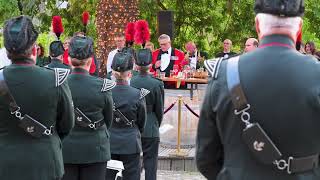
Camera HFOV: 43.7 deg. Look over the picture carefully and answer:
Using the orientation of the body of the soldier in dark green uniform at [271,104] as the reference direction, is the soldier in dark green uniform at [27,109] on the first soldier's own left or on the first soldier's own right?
on the first soldier's own left

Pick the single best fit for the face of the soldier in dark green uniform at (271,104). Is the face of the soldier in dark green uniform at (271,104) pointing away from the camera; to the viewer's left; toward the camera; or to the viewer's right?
away from the camera

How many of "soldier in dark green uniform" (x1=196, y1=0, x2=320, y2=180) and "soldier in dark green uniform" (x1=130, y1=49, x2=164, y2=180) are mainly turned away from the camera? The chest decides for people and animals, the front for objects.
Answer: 2

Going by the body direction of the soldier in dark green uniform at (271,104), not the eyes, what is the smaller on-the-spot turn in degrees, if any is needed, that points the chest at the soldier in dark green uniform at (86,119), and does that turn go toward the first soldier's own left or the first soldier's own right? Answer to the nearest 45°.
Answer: approximately 45° to the first soldier's own left

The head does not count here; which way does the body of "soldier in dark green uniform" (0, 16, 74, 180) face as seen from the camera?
away from the camera

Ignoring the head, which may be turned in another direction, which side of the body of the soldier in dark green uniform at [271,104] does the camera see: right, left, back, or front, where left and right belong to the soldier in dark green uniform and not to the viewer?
back

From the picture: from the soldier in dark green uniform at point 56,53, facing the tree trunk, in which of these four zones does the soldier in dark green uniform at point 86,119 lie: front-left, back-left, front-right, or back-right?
back-right

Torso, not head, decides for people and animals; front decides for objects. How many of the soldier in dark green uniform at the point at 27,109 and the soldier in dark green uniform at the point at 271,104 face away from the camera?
2

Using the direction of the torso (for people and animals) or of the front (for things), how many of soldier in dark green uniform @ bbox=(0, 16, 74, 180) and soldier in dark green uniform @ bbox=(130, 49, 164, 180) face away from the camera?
2

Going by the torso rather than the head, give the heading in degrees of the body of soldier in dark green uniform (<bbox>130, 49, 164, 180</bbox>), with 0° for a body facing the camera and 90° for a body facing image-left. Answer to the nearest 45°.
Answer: approximately 180°

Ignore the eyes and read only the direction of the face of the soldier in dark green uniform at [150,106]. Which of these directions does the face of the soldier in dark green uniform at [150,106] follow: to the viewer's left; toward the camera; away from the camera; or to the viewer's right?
away from the camera
